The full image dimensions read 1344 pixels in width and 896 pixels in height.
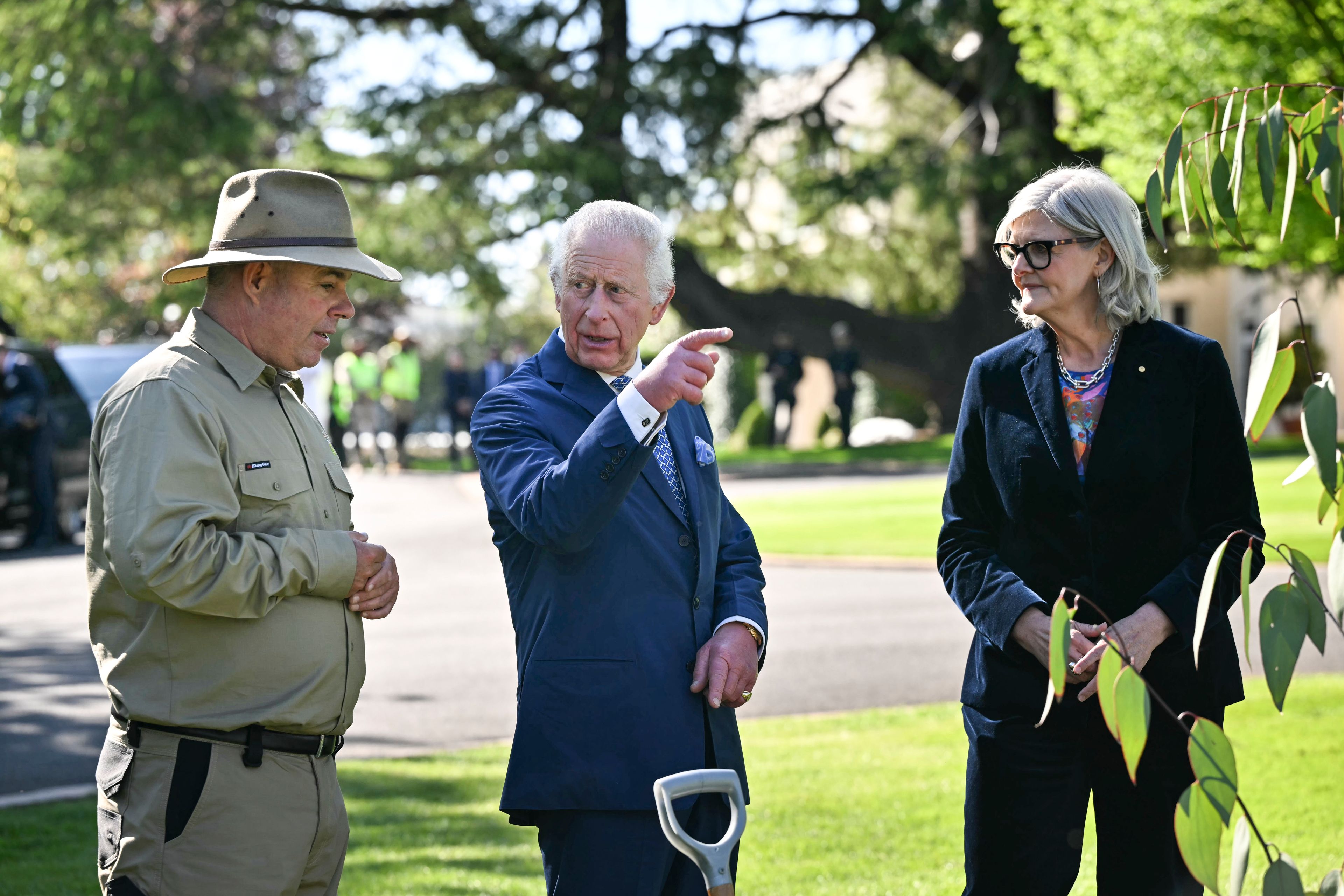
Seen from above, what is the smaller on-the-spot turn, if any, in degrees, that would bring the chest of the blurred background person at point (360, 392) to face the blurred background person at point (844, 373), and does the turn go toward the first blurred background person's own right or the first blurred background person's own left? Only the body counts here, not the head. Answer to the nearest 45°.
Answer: approximately 90° to the first blurred background person's own left

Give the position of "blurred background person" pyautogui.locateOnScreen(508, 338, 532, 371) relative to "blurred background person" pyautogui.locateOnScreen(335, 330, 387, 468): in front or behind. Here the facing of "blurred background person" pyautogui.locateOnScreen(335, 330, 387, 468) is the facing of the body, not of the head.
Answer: behind

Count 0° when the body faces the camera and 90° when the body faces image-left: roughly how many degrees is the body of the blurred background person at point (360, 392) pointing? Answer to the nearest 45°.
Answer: approximately 0°

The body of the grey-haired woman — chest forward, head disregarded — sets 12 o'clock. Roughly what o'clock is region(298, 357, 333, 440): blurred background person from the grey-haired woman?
The blurred background person is roughly at 5 o'clock from the grey-haired woman.

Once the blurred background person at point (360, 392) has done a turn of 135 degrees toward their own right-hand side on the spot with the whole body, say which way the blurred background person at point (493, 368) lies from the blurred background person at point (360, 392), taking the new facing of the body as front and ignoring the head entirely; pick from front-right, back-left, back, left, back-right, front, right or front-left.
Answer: right

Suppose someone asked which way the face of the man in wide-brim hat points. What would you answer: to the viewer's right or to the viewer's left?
to the viewer's right

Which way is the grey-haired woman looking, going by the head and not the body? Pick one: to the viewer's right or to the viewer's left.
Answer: to the viewer's left

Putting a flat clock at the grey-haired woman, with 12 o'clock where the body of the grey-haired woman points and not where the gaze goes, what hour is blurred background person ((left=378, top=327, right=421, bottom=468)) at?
The blurred background person is roughly at 5 o'clock from the grey-haired woman.

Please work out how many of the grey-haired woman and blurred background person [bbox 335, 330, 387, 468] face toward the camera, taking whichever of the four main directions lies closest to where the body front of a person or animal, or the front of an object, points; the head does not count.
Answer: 2
